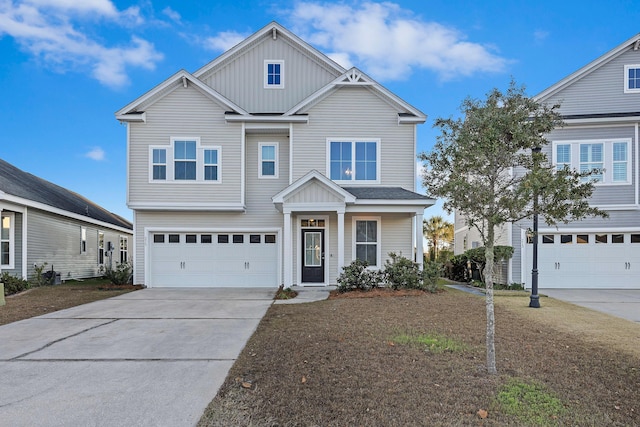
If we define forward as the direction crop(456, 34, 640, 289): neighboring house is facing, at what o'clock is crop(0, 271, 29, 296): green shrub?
The green shrub is roughly at 2 o'clock from the neighboring house.

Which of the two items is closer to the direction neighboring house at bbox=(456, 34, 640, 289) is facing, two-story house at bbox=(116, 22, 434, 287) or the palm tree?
the two-story house

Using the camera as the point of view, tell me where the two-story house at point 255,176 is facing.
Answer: facing the viewer

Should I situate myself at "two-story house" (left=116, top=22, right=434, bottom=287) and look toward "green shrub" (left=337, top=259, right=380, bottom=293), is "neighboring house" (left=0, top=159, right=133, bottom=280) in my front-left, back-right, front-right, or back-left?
back-right

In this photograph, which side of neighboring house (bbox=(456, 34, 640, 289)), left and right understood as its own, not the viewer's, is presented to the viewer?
front

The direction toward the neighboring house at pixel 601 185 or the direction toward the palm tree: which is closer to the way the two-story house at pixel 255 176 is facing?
the neighboring house

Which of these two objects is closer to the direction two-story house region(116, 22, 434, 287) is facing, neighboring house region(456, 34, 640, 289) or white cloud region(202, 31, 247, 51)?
the neighboring house

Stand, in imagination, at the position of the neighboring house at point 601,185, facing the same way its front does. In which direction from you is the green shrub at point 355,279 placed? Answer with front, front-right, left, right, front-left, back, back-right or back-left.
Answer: front-right

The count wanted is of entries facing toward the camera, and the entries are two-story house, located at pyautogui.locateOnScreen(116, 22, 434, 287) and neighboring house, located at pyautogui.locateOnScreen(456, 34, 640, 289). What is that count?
2

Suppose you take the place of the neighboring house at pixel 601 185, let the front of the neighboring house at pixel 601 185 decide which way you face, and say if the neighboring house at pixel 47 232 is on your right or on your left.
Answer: on your right

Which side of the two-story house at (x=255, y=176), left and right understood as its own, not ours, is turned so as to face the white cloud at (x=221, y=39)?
back

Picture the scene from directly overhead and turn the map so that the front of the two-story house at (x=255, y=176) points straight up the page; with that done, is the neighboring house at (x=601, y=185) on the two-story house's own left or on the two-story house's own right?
on the two-story house's own left
